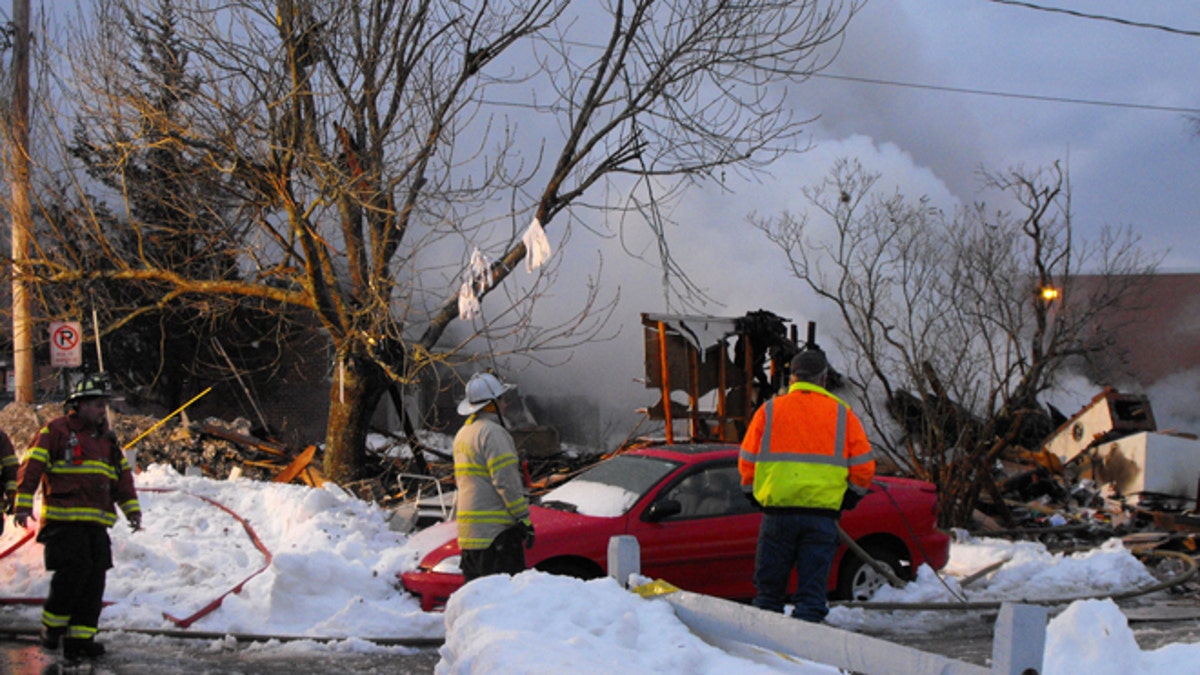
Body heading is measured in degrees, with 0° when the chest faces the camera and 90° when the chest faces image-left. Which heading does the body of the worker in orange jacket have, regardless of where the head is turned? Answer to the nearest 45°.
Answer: approximately 180°

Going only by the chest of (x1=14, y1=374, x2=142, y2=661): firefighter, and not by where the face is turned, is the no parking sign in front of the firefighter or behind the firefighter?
behind

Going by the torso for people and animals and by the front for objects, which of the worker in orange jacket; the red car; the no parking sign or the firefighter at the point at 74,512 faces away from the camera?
the worker in orange jacket

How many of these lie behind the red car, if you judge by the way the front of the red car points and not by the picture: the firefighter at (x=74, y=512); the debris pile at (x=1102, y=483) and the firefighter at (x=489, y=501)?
1

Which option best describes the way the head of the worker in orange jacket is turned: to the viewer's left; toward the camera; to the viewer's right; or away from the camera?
away from the camera

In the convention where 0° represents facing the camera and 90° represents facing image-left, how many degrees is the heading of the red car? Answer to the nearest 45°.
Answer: approximately 45°

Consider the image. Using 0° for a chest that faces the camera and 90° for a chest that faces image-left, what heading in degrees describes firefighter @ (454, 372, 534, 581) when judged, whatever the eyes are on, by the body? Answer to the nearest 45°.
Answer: approximately 225°

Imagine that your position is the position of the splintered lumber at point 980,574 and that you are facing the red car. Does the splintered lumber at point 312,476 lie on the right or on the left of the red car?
right

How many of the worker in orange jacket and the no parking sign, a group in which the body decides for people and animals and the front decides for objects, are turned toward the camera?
1

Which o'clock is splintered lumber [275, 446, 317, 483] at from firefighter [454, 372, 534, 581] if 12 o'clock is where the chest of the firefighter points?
The splintered lumber is roughly at 10 o'clock from the firefighter.

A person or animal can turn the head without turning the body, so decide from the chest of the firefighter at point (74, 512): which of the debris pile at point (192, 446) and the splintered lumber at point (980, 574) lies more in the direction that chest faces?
the splintered lumber
